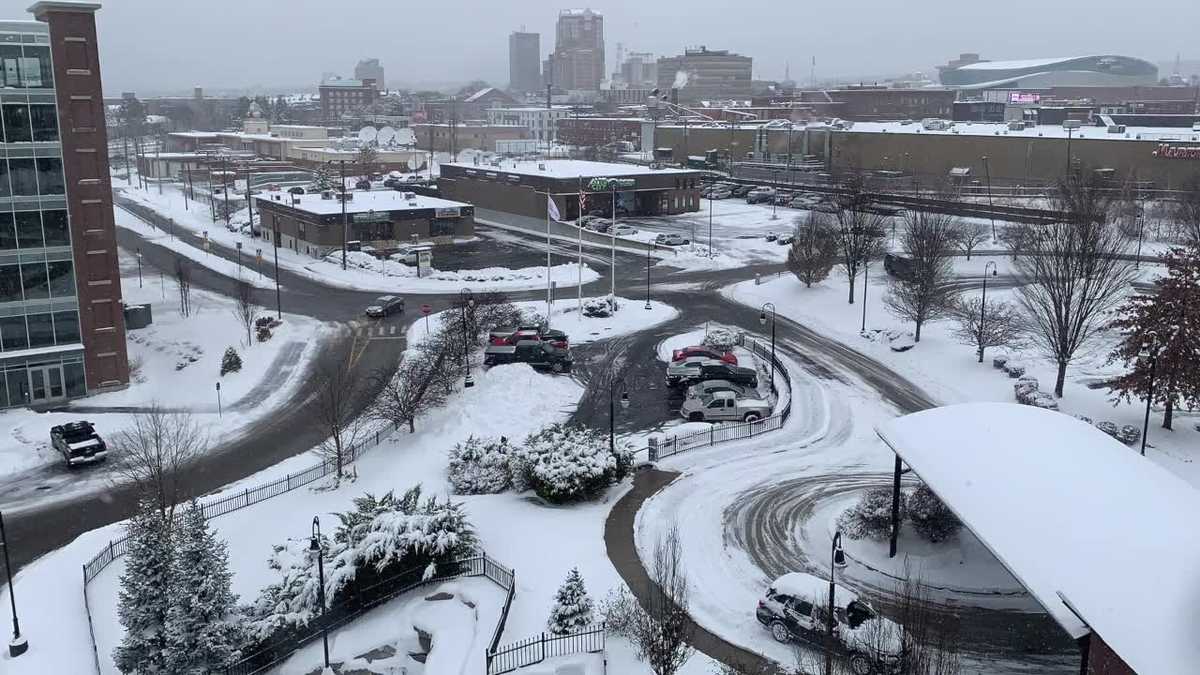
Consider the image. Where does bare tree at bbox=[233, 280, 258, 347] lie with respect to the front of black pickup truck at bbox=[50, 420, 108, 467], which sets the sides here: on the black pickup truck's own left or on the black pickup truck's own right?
on the black pickup truck's own left

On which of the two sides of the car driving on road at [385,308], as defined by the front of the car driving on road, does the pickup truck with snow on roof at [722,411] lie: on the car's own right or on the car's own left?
on the car's own left
